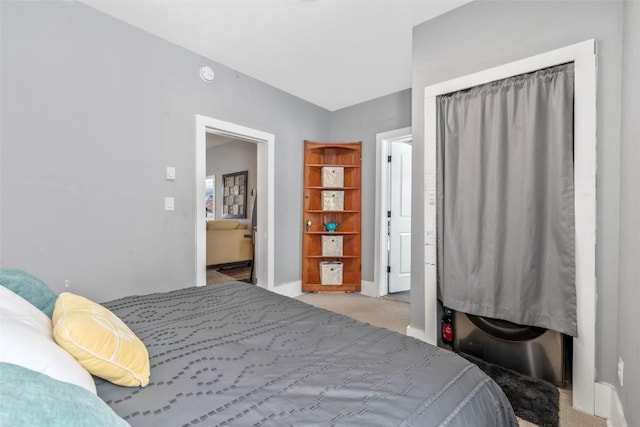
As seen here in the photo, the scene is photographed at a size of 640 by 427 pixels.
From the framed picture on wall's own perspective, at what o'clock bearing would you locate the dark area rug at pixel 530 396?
The dark area rug is roughly at 10 o'clock from the framed picture on wall.

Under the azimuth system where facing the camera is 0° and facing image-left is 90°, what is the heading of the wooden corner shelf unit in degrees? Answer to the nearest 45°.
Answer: approximately 0°

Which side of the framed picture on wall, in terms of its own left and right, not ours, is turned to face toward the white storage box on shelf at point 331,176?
left

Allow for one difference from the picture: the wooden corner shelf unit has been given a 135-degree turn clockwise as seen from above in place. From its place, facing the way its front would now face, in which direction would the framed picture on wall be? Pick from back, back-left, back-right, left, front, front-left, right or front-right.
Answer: front

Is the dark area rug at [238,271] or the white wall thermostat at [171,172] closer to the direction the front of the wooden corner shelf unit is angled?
the white wall thermostat

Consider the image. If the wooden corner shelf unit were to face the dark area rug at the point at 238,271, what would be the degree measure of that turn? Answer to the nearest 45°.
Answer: approximately 135° to its right

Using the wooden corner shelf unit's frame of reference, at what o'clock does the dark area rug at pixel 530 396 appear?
The dark area rug is roughly at 11 o'clock from the wooden corner shelf unit.

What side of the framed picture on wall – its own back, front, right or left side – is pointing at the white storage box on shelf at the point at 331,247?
left
